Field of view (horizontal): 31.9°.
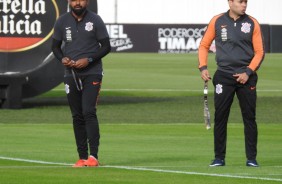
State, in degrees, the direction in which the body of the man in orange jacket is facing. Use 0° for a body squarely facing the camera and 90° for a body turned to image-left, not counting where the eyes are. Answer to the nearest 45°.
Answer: approximately 0°

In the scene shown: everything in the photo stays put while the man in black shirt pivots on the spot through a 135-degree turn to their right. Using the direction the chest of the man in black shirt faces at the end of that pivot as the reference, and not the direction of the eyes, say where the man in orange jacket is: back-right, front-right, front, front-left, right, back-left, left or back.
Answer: back-right

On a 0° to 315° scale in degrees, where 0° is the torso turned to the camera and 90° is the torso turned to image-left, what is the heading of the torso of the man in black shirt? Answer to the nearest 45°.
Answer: approximately 0°
